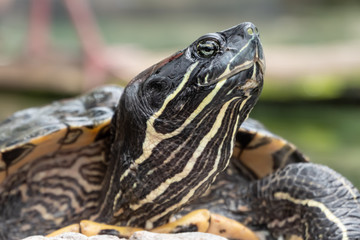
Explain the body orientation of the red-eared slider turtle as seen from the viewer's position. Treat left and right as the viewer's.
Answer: facing the viewer and to the right of the viewer
